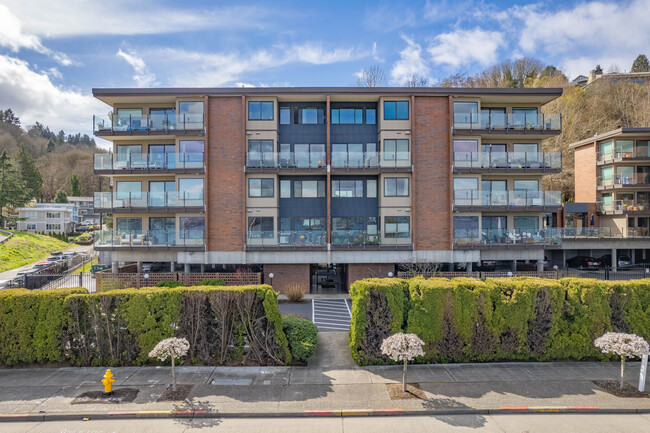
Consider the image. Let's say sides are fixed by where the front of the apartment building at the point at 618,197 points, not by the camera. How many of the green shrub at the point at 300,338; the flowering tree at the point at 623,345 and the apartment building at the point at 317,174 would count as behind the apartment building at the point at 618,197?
0

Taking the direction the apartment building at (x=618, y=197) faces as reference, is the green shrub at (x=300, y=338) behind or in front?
in front

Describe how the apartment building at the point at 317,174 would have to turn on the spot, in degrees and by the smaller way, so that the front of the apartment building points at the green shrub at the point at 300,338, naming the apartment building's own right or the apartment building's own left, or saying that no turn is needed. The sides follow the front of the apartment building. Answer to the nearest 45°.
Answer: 0° — it already faces it

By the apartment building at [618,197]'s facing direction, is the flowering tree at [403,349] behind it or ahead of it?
ahead

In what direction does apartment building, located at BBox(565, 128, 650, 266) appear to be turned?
toward the camera

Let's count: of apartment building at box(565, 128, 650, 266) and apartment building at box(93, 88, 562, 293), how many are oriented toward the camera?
2

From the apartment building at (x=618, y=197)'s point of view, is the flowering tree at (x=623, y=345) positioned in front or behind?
in front

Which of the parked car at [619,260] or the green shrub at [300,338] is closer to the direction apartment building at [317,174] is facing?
the green shrub

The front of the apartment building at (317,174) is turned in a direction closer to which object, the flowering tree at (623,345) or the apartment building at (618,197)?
the flowering tree

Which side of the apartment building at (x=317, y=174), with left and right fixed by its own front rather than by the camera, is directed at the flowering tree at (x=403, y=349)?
front

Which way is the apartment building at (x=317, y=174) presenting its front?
toward the camera
